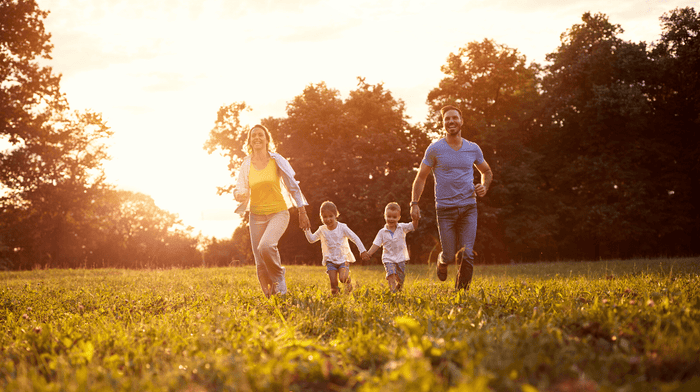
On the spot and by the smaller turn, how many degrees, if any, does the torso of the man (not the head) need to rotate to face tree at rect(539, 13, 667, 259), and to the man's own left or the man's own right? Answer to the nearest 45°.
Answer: approximately 180°

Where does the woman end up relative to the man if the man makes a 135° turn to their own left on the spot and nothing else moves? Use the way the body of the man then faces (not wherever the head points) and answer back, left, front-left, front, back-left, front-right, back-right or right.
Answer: back-left

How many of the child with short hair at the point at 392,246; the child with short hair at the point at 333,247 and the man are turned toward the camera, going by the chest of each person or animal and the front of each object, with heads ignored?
3

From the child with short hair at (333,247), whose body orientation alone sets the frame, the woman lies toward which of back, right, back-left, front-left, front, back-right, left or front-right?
front-right

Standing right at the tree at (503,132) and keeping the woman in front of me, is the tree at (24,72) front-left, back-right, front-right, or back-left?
front-right

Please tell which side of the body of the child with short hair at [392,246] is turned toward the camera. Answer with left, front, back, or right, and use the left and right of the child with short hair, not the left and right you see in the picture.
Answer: front

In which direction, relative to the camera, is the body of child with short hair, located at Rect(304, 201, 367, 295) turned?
toward the camera

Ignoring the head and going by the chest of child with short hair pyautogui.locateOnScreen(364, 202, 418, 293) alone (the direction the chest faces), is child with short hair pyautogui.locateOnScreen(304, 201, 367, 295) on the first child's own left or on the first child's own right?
on the first child's own right

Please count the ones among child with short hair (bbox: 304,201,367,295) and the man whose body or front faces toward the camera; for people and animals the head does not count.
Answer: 2

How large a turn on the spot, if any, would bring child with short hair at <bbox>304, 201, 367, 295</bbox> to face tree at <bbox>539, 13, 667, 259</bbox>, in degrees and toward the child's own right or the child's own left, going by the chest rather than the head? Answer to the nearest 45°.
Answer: approximately 135° to the child's own left

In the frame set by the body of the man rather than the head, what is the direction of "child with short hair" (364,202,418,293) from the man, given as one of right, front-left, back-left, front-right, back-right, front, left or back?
back-right
